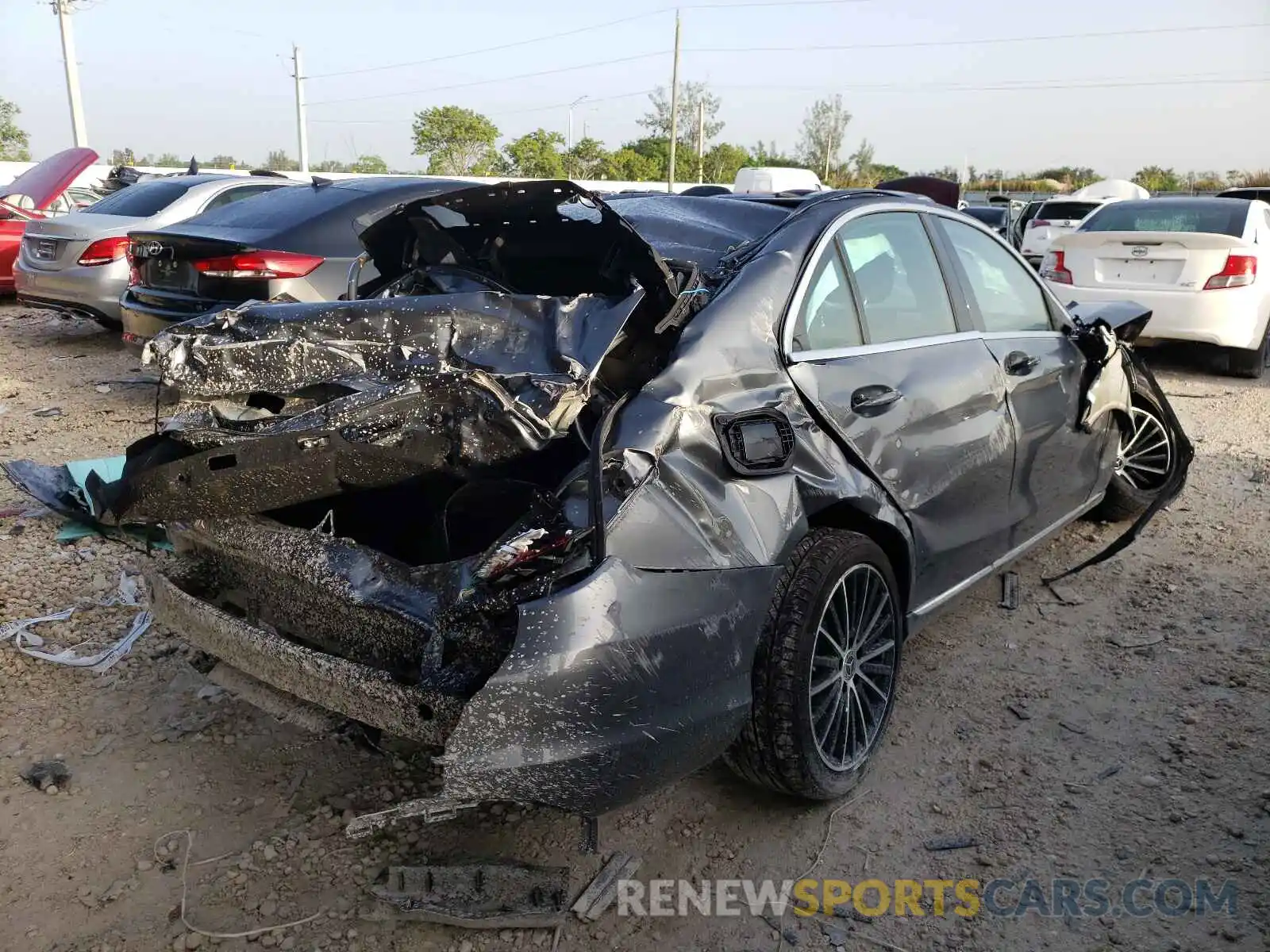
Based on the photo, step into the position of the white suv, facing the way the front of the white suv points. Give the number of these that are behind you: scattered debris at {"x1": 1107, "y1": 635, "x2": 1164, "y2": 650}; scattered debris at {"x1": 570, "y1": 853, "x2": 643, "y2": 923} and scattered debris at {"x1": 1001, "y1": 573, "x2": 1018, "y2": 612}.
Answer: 3

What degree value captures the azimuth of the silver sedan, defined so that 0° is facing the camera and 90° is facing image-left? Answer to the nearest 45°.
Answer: approximately 225°

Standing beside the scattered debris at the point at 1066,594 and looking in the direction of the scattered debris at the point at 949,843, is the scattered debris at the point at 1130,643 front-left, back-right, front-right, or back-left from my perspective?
front-left

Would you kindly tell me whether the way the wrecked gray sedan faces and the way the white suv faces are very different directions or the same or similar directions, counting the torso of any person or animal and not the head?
same or similar directions

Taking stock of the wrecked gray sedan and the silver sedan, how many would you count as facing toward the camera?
0

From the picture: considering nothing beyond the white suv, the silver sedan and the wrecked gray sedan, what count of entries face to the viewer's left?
0

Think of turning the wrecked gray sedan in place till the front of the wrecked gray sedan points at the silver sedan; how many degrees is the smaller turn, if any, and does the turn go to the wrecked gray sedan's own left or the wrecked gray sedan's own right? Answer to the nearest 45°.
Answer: approximately 90° to the wrecked gray sedan's own left

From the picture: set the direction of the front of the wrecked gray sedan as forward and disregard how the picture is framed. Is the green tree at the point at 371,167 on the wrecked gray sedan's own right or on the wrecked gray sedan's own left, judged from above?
on the wrecked gray sedan's own left

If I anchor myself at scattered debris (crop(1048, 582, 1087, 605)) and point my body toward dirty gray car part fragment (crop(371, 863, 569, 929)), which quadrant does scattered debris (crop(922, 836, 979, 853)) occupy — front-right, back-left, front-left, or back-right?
front-left

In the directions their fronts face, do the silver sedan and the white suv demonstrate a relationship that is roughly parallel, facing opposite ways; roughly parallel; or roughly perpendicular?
roughly parallel

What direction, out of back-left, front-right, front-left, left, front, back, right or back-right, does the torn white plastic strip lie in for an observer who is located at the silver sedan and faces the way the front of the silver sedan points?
back-right

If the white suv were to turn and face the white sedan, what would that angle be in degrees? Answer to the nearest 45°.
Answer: approximately 180°

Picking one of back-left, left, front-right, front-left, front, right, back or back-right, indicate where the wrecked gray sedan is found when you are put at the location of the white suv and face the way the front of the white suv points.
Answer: back

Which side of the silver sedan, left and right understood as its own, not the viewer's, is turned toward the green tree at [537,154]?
front

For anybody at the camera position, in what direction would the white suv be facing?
facing away from the viewer
